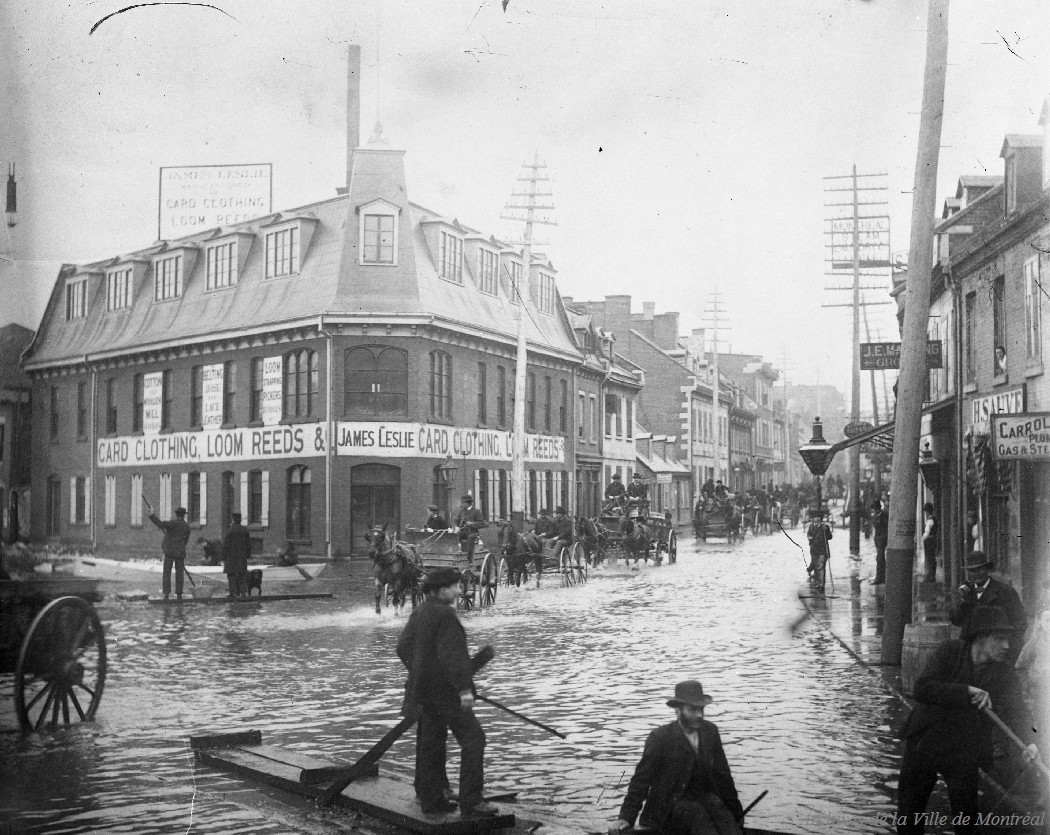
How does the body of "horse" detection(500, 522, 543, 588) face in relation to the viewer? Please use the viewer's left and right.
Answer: facing the viewer and to the left of the viewer

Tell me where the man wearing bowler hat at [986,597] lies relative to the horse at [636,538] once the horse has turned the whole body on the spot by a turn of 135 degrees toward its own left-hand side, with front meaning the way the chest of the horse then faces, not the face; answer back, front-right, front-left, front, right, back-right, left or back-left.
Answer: right

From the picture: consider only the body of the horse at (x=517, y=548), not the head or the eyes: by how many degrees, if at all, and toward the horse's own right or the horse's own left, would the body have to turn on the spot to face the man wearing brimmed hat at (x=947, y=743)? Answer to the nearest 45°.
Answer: approximately 45° to the horse's own left

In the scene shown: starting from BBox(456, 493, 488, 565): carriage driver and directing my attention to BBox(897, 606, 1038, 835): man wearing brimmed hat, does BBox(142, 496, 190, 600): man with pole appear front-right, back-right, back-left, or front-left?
back-right

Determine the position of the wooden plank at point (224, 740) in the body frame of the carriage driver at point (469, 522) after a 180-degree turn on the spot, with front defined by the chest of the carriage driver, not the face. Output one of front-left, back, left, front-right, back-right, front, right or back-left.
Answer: back
